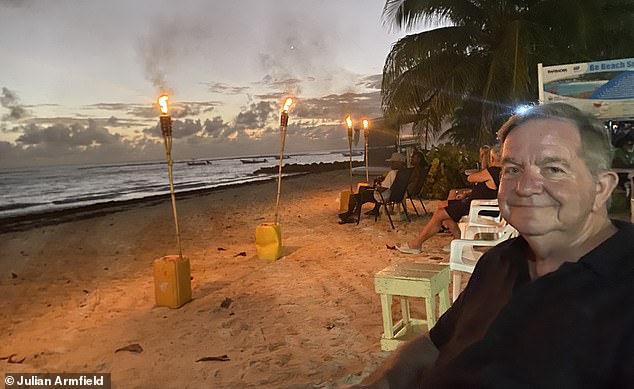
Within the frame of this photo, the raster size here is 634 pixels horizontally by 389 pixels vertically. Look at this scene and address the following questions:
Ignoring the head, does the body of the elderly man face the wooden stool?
no

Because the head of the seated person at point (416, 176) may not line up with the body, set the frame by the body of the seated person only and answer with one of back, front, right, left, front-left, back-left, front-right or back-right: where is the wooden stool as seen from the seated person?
left

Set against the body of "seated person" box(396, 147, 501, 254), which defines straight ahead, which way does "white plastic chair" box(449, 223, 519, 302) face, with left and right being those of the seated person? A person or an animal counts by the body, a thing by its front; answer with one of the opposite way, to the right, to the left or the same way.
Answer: the same way

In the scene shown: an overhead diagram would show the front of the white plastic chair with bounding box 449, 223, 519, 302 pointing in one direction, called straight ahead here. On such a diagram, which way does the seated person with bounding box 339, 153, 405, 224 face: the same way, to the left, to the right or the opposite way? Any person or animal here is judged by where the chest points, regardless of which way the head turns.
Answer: the same way

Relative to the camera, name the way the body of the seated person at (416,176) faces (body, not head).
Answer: to the viewer's left

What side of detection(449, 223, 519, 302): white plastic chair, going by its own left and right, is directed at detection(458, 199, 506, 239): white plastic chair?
right

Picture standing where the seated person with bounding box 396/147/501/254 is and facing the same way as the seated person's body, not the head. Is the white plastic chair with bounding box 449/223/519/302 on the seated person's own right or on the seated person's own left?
on the seated person's own left

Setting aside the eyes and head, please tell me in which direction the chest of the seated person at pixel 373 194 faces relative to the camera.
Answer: to the viewer's left

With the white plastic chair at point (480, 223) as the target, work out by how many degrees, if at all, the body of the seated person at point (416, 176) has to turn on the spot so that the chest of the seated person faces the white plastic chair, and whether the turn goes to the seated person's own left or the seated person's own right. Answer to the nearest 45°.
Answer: approximately 90° to the seated person's own left

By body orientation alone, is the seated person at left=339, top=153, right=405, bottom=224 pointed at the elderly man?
no

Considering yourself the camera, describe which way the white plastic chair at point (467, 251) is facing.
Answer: facing to the left of the viewer

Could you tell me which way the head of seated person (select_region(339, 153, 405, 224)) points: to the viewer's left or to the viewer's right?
to the viewer's left

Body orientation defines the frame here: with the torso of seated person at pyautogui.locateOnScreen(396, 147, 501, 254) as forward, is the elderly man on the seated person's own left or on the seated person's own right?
on the seated person's own left

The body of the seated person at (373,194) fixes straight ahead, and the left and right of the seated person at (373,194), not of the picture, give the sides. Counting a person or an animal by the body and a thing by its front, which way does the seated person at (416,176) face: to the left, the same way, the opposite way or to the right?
the same way

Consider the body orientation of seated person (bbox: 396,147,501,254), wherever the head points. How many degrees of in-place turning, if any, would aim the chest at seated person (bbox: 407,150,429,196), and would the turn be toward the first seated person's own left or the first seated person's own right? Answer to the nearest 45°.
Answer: approximately 90° to the first seated person's own right

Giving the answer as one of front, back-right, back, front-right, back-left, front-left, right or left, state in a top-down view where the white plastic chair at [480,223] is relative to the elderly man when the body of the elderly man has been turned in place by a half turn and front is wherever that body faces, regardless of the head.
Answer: front-left

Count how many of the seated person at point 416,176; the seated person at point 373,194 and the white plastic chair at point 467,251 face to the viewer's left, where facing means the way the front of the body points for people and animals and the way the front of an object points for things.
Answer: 3

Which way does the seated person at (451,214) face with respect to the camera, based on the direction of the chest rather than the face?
to the viewer's left
